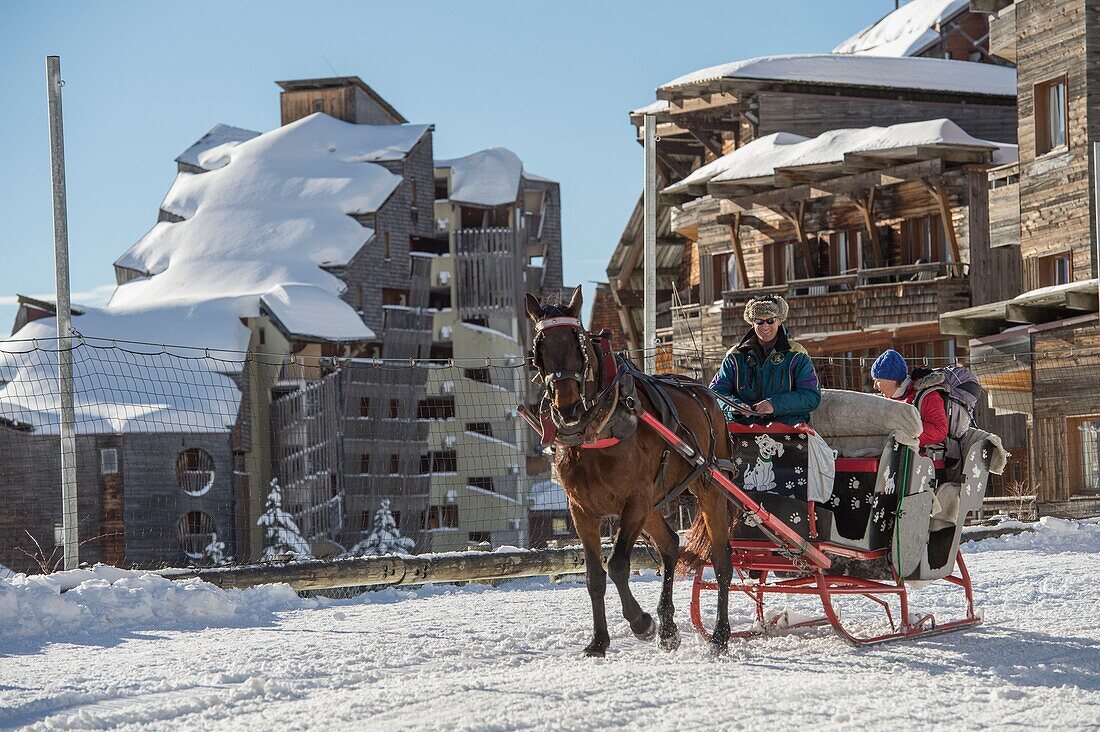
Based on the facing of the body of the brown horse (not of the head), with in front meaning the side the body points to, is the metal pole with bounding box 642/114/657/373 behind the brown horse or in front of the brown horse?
behind

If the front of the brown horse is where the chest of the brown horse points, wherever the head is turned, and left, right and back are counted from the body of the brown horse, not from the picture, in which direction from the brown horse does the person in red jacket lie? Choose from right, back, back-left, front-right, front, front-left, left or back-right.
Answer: back

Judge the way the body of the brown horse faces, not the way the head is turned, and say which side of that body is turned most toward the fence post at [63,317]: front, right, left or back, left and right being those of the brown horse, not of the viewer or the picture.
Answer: right

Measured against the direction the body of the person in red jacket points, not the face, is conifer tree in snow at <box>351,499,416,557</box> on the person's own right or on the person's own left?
on the person's own right

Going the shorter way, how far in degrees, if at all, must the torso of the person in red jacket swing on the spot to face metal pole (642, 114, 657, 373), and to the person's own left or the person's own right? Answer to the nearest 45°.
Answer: approximately 90° to the person's own right

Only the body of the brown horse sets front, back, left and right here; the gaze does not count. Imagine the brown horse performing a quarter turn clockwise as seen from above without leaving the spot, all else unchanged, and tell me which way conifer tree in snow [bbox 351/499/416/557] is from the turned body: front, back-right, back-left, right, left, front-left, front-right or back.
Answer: front-right

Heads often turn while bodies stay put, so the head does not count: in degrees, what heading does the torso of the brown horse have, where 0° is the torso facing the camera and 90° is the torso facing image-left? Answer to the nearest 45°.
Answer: approximately 45°

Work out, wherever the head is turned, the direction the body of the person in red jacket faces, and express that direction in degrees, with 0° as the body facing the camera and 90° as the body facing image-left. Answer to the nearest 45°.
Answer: approximately 90°

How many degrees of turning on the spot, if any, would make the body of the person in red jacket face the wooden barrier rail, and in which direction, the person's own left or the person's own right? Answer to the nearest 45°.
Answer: approximately 45° to the person's own right

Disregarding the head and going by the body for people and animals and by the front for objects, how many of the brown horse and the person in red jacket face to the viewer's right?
0

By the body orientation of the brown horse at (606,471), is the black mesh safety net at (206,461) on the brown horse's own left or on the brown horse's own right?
on the brown horse's own right
